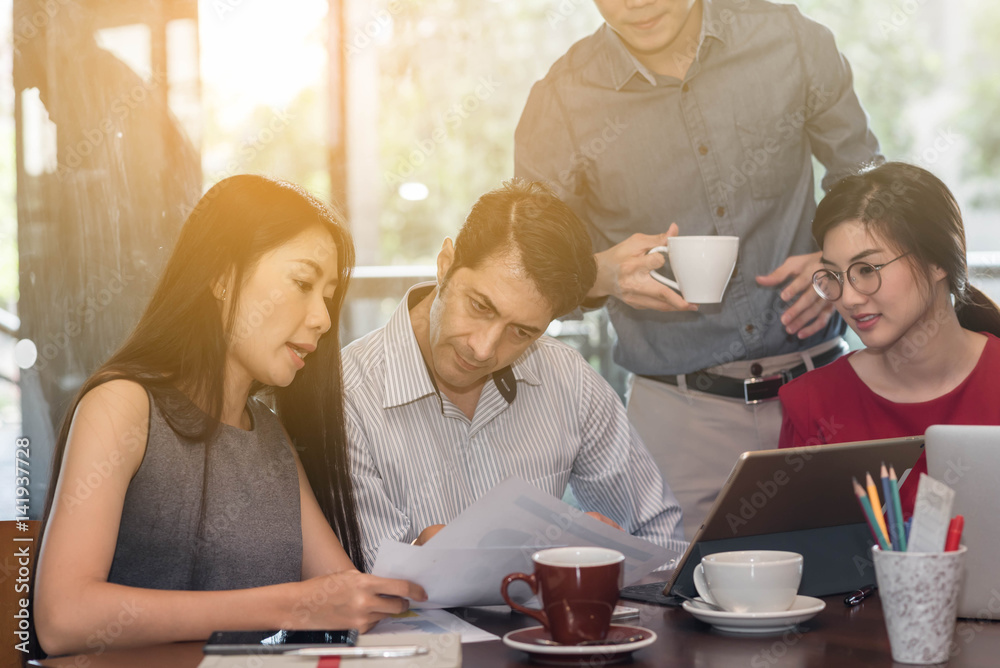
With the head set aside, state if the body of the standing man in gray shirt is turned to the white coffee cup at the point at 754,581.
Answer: yes

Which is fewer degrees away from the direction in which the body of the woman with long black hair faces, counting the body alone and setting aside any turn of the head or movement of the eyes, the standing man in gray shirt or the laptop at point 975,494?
the laptop

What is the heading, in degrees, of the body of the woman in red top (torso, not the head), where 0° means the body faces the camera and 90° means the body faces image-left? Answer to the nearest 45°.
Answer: approximately 45°

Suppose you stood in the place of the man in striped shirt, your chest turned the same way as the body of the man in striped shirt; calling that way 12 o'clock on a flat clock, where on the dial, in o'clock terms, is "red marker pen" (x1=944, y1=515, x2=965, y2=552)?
The red marker pen is roughly at 11 o'clock from the man in striped shirt.

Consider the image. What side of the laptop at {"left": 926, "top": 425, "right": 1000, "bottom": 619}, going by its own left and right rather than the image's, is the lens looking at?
back
